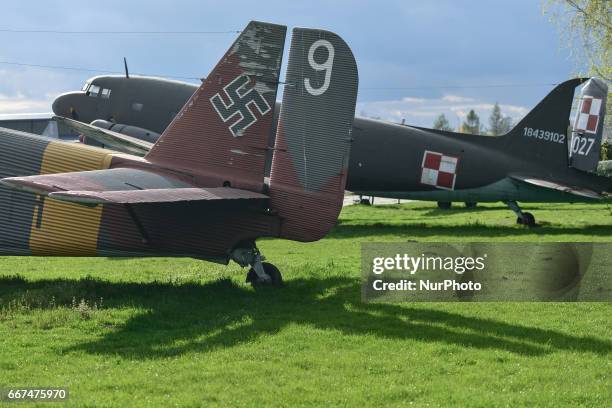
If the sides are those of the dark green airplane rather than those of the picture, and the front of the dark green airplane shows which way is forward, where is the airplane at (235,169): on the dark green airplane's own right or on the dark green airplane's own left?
on the dark green airplane's own left

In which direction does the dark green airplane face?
to the viewer's left
